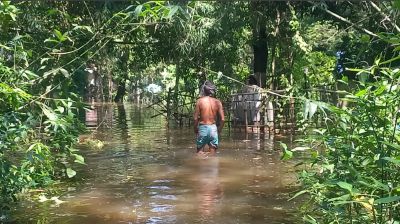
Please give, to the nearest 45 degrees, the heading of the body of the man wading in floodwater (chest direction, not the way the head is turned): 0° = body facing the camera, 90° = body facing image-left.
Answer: approximately 180°

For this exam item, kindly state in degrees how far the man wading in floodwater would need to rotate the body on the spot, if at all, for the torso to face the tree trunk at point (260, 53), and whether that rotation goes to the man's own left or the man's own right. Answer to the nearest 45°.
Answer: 0° — they already face it
